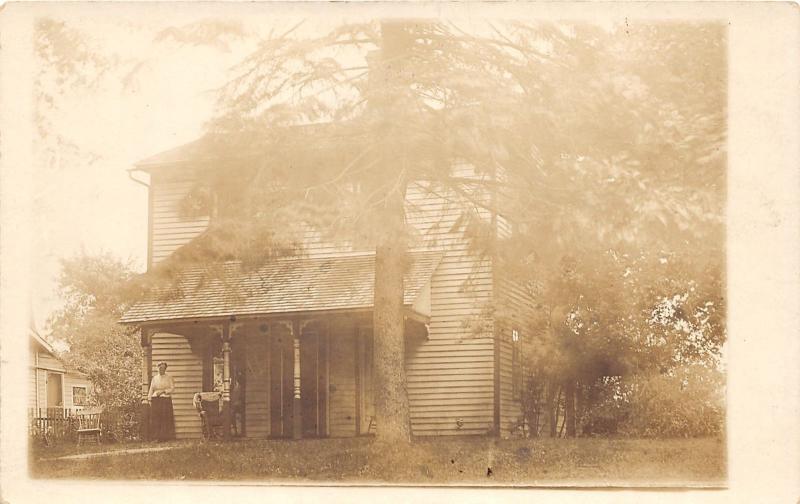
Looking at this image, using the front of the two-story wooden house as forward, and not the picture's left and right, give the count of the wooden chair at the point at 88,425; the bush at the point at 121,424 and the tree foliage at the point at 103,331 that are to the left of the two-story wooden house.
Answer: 0

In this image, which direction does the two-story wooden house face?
toward the camera

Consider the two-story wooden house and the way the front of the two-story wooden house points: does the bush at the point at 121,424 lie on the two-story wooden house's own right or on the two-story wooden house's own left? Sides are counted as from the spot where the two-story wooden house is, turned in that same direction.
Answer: on the two-story wooden house's own right

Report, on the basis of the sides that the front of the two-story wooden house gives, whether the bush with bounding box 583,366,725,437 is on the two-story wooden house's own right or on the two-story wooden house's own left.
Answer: on the two-story wooden house's own left

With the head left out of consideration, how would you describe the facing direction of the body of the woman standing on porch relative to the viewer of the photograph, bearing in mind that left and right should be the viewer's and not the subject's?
facing the viewer

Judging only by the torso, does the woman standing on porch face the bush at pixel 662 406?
no

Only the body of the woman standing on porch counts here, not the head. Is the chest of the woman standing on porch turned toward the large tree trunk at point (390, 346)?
no

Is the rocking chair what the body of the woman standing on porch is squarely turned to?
no
